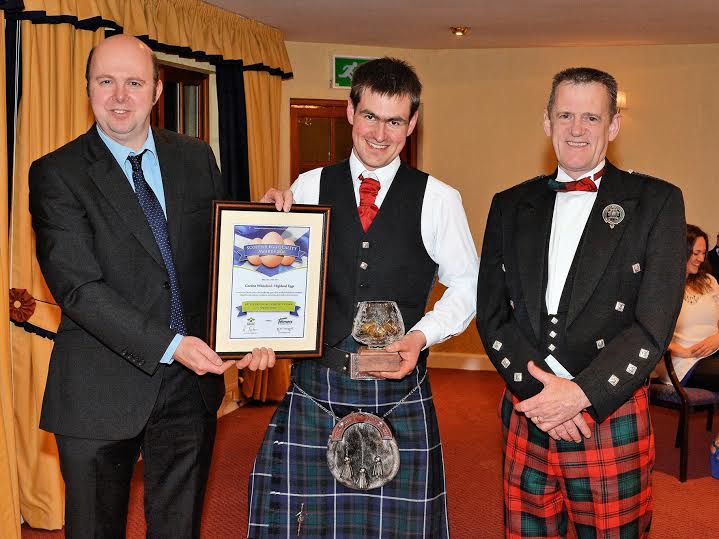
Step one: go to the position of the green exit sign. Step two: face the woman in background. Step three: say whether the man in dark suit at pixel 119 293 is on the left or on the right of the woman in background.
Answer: right

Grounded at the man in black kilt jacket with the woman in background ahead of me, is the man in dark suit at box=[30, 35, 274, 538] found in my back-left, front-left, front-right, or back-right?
back-left

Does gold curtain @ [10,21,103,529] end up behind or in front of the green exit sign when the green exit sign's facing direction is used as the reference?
in front

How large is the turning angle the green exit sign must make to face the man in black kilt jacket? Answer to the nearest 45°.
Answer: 0° — it already faces them

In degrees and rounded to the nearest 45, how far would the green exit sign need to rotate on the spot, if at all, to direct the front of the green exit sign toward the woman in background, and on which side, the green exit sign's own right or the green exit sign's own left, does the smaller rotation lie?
approximately 45° to the green exit sign's own left

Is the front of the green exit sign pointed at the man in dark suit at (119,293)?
yes

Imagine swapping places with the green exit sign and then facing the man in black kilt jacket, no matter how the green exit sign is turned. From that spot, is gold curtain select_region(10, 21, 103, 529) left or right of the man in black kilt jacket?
right

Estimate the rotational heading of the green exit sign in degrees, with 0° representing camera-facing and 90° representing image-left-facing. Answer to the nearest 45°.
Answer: approximately 0°
